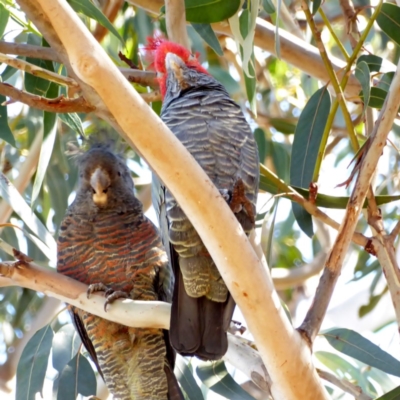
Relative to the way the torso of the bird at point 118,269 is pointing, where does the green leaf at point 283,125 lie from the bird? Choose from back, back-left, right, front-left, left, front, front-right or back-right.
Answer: back-left

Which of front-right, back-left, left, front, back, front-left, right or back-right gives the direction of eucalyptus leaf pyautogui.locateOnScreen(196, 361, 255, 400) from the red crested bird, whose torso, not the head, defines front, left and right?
back
